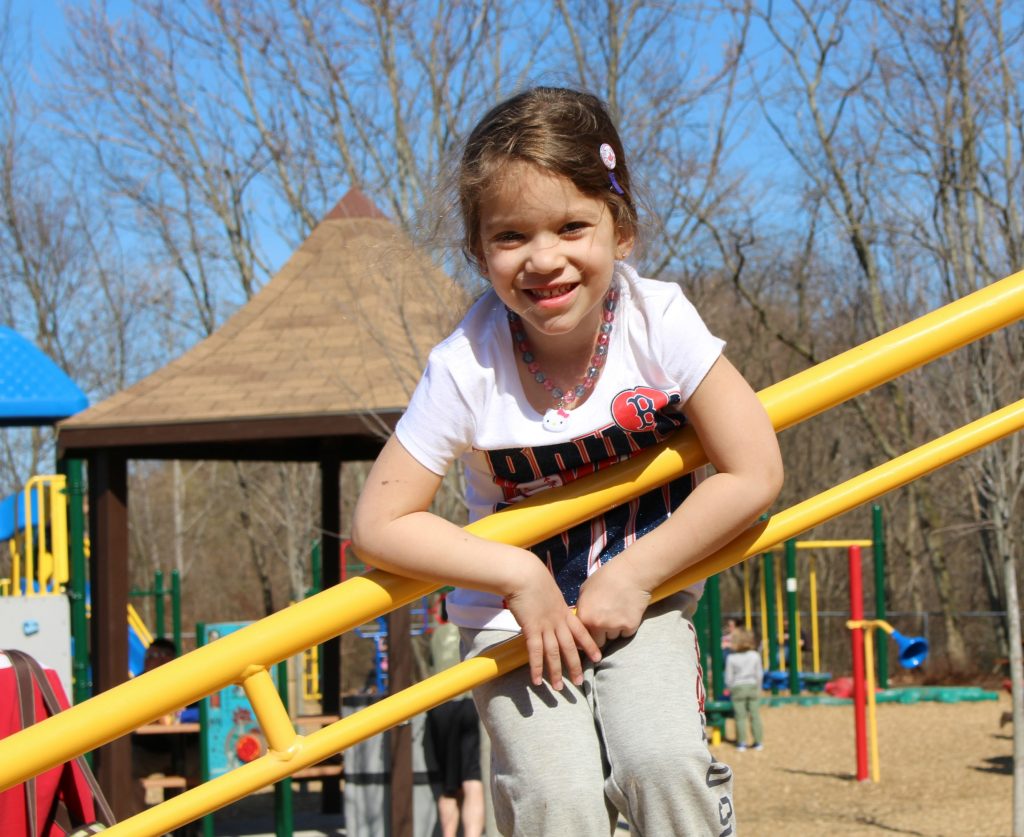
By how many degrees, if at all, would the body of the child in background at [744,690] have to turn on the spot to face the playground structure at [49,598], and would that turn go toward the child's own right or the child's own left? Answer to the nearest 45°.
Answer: approximately 135° to the child's own left

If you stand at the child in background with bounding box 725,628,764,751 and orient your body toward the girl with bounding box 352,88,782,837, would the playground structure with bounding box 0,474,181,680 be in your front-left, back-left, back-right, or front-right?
front-right

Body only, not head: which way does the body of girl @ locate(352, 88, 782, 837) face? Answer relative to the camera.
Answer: toward the camera

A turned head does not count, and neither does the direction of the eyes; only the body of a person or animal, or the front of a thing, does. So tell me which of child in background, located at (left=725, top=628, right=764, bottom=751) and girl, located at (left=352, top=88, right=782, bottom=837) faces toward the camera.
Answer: the girl

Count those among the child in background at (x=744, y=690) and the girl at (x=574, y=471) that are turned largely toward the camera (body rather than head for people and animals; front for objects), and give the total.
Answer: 1

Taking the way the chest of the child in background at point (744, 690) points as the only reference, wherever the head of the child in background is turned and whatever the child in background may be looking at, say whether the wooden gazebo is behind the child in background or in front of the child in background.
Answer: behind

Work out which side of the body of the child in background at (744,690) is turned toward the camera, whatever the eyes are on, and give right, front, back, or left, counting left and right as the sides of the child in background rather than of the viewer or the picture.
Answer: back

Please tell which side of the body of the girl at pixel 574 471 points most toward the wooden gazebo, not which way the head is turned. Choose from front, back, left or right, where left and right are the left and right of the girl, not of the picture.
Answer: back

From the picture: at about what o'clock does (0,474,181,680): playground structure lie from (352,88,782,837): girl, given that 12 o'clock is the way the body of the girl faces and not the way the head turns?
The playground structure is roughly at 5 o'clock from the girl.

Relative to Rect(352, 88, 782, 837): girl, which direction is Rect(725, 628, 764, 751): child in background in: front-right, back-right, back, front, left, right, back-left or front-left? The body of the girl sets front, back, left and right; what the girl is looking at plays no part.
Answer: back

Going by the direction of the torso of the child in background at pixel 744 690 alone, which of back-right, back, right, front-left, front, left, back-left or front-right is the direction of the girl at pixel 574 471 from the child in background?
back

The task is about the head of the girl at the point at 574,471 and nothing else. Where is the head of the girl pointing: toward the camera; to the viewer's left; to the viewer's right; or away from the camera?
toward the camera

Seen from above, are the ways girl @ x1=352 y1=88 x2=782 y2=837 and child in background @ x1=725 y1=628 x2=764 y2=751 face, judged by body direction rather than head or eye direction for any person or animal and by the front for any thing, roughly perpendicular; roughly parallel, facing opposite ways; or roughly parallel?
roughly parallel, facing opposite ways
